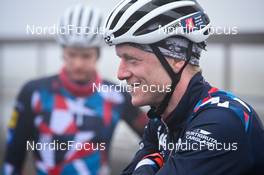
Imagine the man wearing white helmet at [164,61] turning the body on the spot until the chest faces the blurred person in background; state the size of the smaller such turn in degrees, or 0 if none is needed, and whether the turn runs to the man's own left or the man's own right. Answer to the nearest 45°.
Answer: approximately 45° to the man's own right

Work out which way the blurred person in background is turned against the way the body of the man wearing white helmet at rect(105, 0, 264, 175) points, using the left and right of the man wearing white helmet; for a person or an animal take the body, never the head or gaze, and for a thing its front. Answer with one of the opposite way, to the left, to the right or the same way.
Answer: to the left

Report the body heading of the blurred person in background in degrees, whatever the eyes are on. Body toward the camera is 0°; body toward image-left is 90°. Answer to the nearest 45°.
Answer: approximately 0°

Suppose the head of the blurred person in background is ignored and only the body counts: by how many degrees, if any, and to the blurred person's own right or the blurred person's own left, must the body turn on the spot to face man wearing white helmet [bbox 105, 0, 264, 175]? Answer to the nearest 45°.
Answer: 0° — they already face them

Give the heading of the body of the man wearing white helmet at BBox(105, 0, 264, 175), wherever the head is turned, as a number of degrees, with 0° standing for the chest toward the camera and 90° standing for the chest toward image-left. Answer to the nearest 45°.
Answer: approximately 90°

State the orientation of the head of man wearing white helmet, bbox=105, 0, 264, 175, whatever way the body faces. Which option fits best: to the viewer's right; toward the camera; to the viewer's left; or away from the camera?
to the viewer's left
